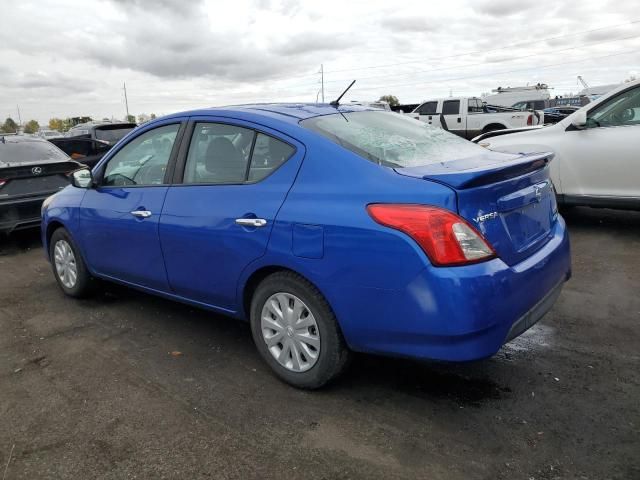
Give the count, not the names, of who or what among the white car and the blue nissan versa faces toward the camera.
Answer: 0

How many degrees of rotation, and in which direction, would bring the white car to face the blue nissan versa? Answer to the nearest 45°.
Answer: approximately 90° to its left

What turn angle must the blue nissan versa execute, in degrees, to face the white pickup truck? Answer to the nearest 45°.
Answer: approximately 45° to its right

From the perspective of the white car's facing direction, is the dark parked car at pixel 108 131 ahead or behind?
ahead

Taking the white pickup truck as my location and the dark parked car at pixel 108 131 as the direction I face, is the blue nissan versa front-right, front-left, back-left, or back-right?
front-left

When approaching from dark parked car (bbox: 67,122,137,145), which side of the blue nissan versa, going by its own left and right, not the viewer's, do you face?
front

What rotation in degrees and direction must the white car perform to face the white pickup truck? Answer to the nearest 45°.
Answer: approximately 90° to its right

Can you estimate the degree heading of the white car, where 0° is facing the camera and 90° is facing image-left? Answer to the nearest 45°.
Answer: approximately 90°

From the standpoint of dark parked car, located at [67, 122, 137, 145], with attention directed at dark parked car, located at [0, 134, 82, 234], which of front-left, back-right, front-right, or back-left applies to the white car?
front-left

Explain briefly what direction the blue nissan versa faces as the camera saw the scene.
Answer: facing away from the viewer and to the left of the viewer

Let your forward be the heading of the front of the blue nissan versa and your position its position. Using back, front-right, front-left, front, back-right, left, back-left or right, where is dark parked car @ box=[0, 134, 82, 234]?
front

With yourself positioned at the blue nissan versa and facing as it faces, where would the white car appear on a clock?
The white car is roughly at 3 o'clock from the blue nissan versa.
